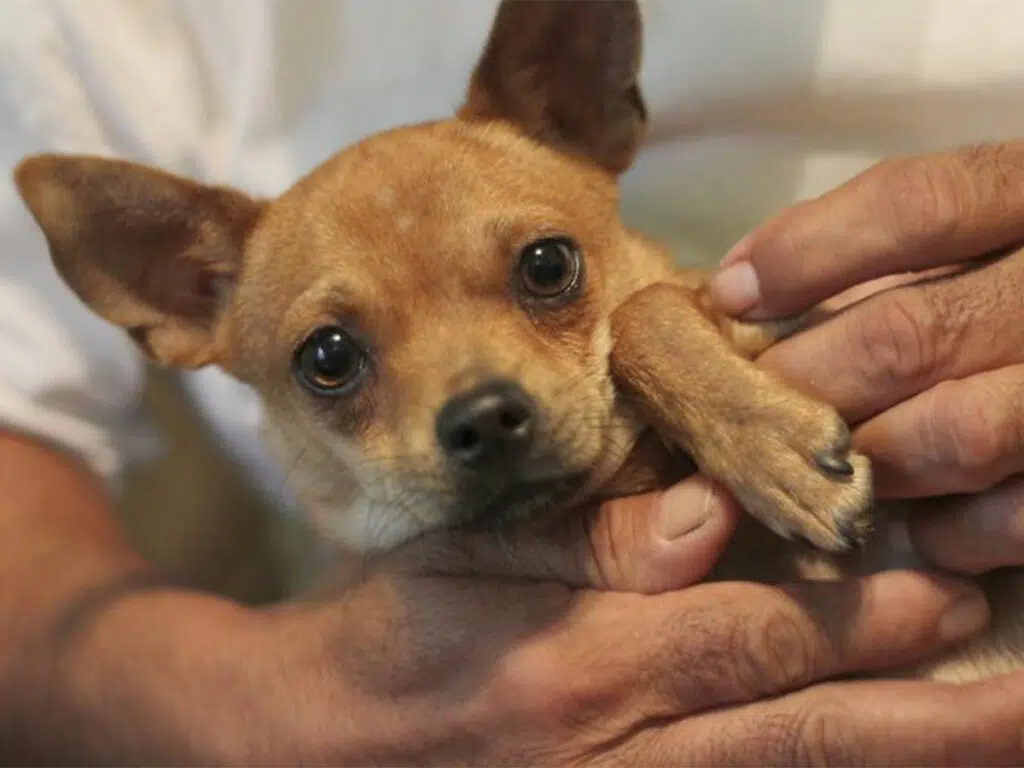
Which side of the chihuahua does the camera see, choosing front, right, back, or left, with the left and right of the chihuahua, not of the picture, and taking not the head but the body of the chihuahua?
front
